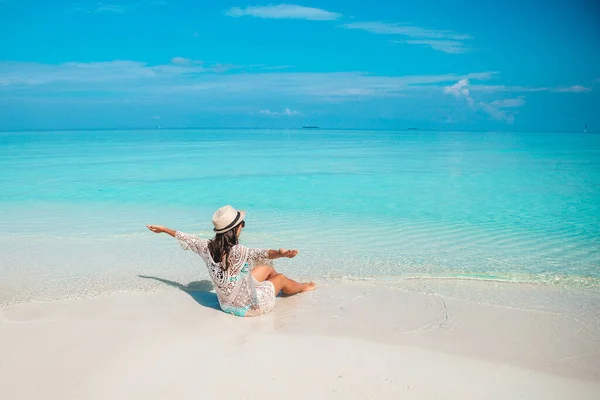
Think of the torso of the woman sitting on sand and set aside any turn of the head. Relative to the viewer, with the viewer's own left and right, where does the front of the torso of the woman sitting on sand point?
facing away from the viewer and to the right of the viewer
